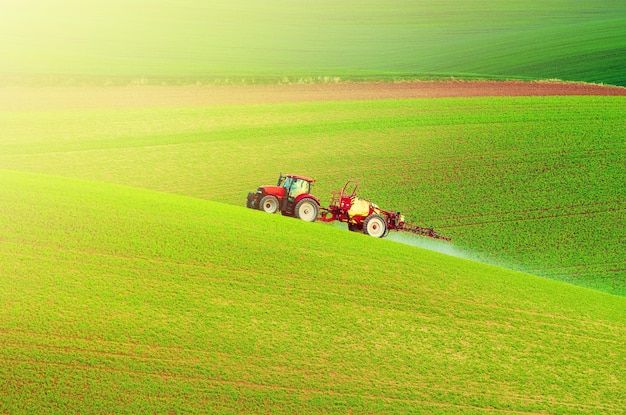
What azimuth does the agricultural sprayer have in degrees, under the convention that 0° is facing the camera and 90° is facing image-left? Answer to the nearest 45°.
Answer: approximately 90°

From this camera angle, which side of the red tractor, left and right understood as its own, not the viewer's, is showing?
left
